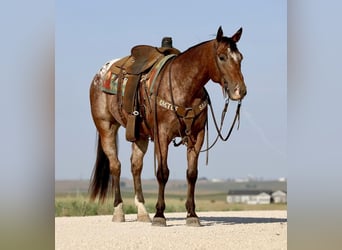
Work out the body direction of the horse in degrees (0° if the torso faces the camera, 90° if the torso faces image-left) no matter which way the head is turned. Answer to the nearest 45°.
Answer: approximately 315°
